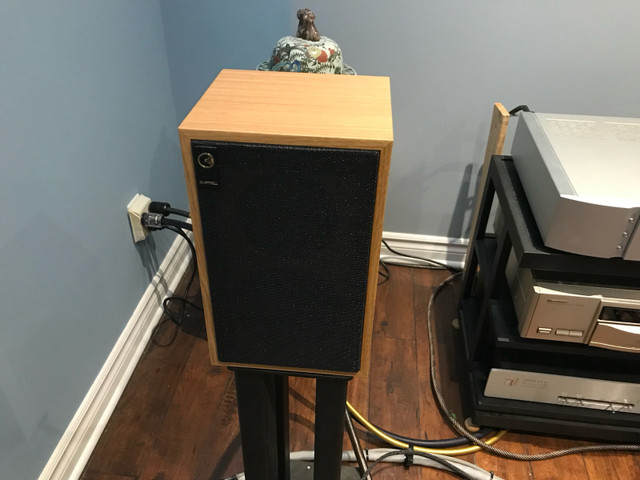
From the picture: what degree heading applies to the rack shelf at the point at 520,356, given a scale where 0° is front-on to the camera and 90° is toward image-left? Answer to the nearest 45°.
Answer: approximately 0°

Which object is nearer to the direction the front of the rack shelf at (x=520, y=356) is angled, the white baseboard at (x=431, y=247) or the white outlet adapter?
the white outlet adapter

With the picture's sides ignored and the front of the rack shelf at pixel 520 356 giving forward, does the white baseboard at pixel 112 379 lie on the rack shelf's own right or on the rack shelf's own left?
on the rack shelf's own right

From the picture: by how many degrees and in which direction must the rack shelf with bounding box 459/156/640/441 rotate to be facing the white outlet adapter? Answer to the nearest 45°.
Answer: approximately 90° to its right

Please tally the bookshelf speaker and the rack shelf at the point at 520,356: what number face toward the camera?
2
